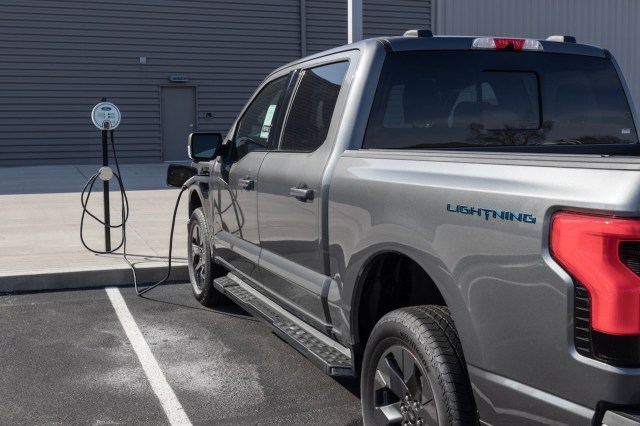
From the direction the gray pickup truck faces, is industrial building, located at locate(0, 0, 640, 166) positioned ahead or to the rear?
ahead

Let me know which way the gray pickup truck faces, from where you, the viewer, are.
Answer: facing away from the viewer and to the left of the viewer
